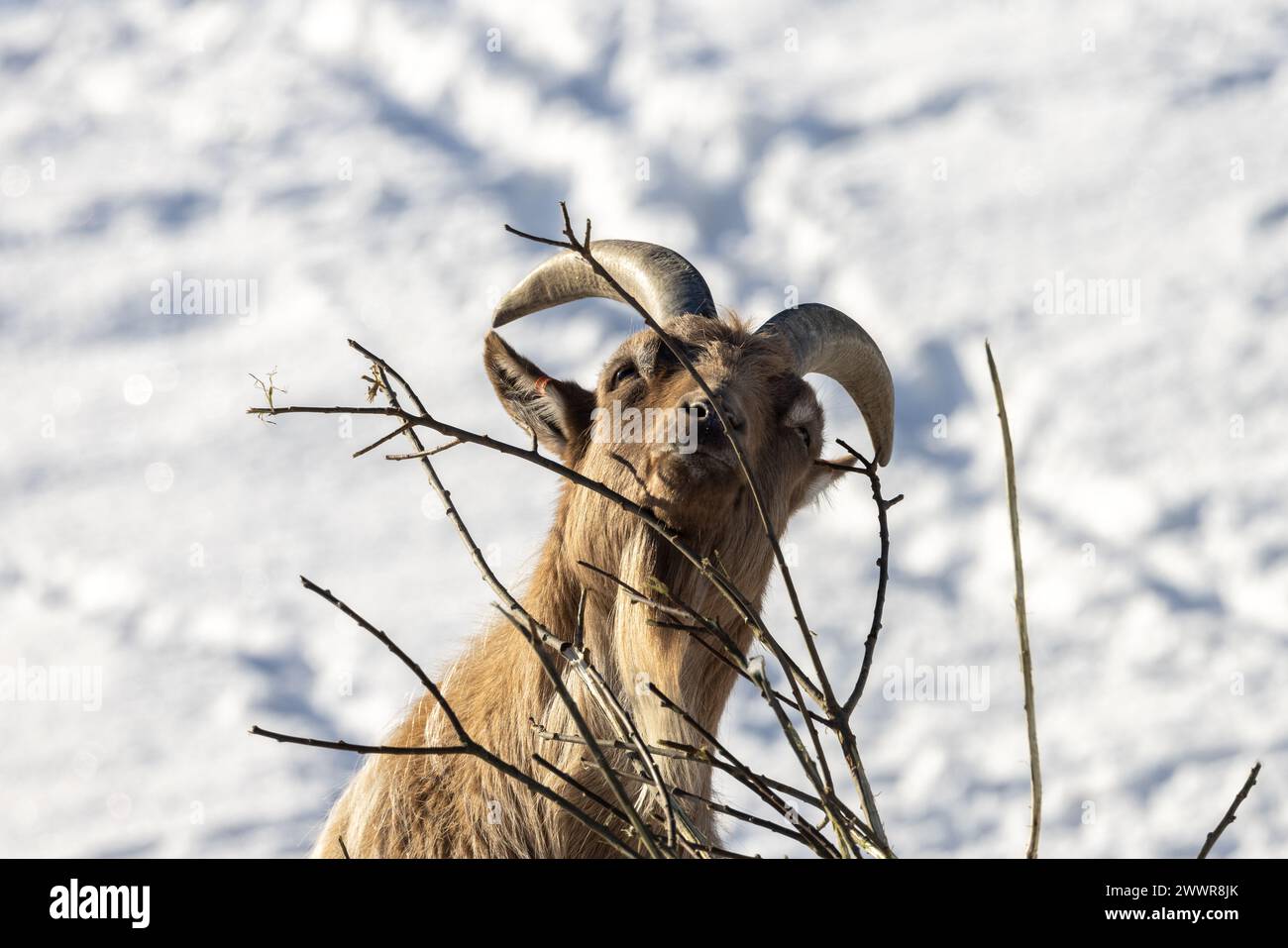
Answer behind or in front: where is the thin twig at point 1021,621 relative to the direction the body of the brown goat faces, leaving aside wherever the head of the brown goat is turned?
in front

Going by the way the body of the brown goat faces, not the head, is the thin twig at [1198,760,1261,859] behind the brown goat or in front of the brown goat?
in front

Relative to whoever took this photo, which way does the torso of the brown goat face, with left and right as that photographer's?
facing the viewer and to the right of the viewer

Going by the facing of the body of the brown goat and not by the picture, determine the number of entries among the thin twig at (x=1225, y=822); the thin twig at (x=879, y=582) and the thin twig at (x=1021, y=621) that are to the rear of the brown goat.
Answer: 0

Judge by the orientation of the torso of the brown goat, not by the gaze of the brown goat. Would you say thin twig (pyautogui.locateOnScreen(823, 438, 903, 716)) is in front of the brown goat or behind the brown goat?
in front
